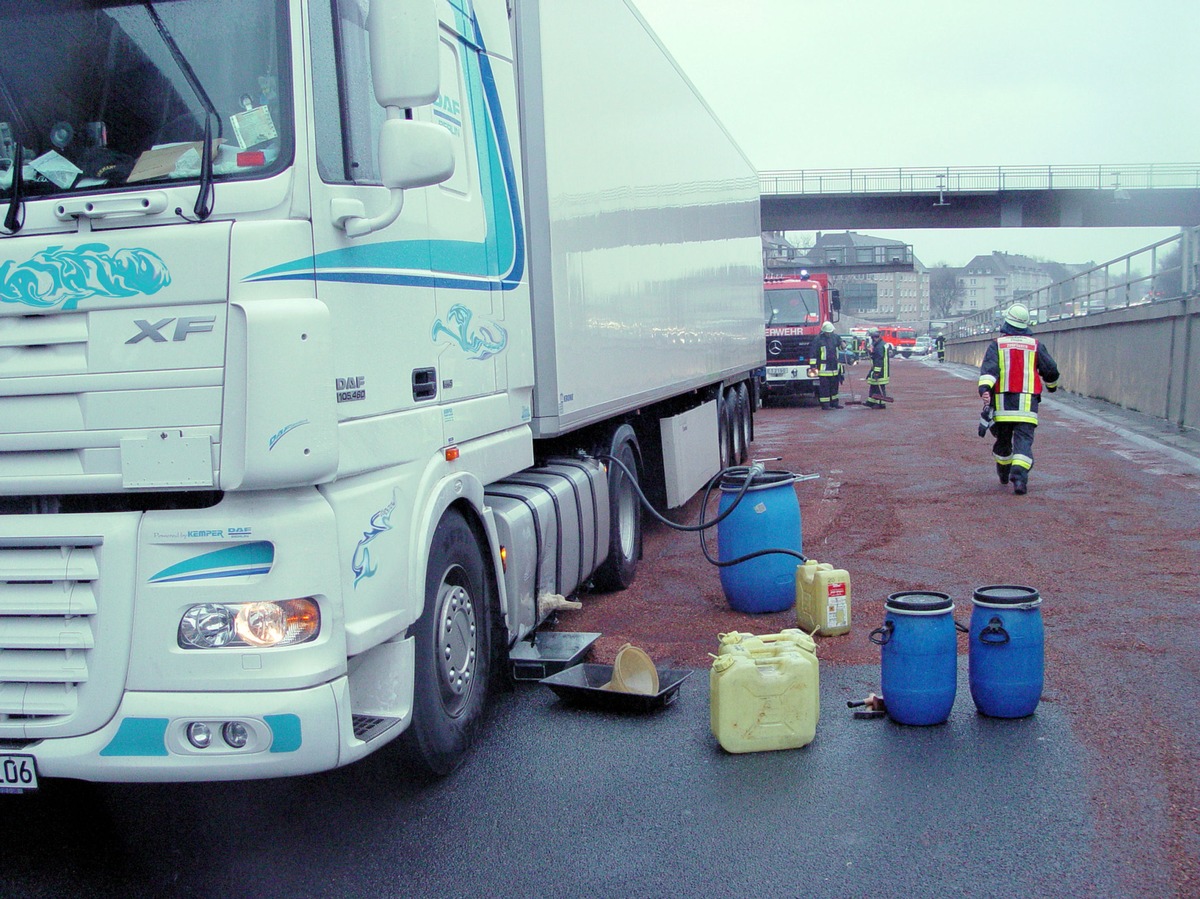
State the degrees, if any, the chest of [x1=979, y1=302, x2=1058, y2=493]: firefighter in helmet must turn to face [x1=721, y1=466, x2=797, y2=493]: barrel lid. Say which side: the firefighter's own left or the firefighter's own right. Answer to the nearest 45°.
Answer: approximately 180°

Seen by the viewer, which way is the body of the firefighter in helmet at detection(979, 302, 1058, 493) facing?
away from the camera

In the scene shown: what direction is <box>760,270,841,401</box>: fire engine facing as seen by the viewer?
toward the camera

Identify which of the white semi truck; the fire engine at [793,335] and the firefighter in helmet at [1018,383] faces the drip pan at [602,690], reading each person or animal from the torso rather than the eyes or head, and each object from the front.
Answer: the fire engine

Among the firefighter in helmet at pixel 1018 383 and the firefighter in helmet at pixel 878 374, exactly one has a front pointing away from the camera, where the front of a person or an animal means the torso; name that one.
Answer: the firefighter in helmet at pixel 1018 383

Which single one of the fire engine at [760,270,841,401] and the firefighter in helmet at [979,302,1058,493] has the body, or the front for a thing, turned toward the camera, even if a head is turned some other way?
the fire engine

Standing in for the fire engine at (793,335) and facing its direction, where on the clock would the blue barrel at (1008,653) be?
The blue barrel is roughly at 12 o'clock from the fire engine.

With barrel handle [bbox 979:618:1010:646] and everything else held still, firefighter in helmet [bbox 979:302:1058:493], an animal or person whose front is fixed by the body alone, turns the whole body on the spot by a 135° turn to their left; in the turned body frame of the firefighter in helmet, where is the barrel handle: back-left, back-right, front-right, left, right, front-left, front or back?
front-left

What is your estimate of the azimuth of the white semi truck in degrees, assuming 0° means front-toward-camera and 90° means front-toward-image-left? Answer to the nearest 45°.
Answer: approximately 45°

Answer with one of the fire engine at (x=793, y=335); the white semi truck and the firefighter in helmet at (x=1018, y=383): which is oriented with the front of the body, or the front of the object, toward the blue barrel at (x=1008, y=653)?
the fire engine

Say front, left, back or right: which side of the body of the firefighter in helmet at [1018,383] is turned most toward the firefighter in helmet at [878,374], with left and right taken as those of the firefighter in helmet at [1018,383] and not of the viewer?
front

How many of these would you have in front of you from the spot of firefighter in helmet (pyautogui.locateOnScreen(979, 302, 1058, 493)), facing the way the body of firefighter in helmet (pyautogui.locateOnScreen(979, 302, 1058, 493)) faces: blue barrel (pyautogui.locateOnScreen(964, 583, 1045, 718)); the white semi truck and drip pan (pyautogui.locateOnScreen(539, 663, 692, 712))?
0

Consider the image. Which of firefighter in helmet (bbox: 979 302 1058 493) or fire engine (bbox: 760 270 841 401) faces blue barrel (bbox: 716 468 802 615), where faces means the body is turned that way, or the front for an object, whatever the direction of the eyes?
the fire engine

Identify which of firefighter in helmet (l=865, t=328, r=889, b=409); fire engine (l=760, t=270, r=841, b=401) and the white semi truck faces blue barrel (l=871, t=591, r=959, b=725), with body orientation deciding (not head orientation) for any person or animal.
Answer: the fire engine

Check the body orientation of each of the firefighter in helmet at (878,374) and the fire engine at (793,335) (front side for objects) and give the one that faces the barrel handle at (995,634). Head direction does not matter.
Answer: the fire engine
